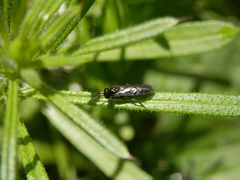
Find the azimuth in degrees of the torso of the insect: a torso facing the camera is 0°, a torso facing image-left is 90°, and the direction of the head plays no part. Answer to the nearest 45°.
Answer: approximately 90°
